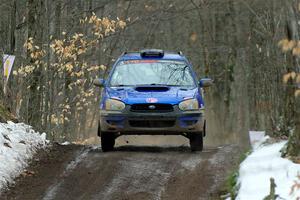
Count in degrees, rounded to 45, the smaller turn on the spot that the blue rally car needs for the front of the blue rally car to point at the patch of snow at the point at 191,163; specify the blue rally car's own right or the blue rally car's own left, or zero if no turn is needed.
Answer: approximately 45° to the blue rally car's own left

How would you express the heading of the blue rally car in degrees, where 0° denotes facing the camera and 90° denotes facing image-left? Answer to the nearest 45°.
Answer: approximately 0°
